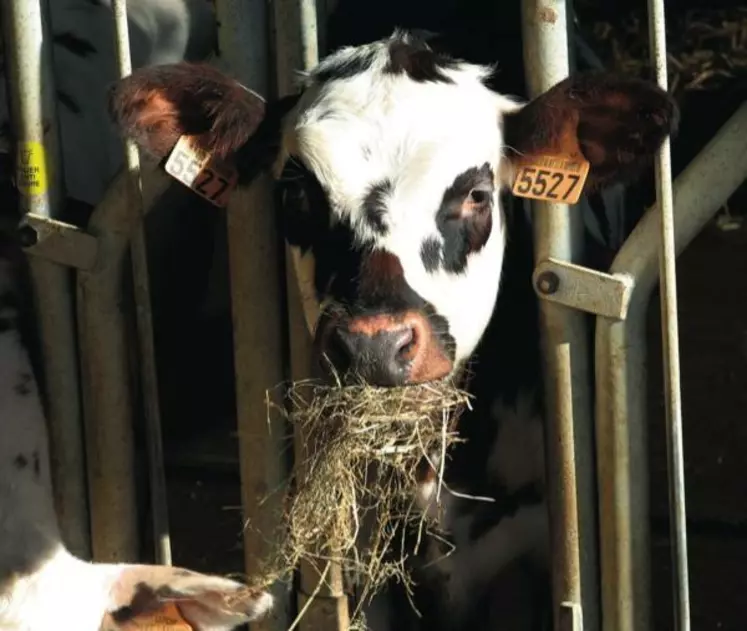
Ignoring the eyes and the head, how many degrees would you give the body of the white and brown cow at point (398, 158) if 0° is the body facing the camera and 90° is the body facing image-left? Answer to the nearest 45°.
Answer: approximately 0°

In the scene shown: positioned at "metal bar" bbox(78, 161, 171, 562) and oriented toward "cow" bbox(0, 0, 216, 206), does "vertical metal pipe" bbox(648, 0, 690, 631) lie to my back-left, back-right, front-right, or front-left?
back-right

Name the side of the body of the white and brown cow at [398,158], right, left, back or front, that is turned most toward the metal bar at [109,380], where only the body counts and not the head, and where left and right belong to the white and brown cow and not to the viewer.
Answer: right

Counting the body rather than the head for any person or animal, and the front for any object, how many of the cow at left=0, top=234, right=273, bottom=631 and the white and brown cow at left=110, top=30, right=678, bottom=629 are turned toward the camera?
2

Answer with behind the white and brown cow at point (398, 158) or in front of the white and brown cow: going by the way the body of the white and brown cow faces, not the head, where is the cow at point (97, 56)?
behind
